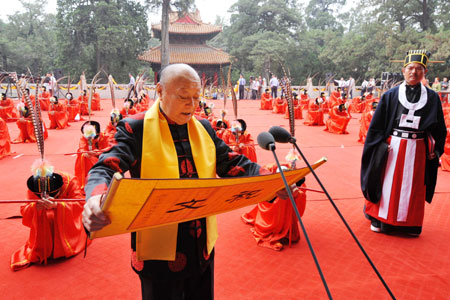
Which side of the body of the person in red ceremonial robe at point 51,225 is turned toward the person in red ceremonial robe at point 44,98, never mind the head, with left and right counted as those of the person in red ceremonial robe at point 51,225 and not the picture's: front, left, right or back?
back

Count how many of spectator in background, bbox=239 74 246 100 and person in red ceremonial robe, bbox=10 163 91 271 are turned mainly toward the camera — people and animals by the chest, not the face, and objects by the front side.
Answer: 2

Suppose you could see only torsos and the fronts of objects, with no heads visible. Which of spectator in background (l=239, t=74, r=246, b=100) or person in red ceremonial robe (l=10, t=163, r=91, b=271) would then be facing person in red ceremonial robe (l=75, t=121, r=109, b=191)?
the spectator in background

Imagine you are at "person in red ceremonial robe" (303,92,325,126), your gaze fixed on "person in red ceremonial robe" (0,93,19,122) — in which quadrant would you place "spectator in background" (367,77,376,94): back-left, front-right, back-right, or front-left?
back-right

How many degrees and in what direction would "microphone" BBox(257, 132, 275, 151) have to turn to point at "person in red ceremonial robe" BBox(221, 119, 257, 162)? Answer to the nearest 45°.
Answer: approximately 45° to its right

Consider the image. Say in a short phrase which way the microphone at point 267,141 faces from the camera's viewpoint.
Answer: facing away from the viewer and to the left of the viewer

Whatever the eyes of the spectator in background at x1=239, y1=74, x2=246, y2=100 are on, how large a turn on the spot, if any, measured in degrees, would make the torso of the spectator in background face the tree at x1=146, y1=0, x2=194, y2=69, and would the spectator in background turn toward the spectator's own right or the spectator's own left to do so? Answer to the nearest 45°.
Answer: approximately 90° to the spectator's own right

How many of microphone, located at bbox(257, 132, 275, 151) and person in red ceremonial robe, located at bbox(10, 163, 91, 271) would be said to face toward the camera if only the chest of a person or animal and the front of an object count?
1
